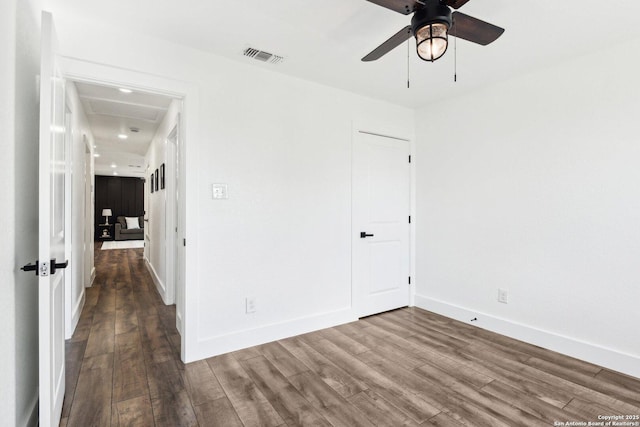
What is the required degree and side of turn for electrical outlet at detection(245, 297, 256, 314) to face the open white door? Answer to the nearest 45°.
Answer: approximately 45° to its right

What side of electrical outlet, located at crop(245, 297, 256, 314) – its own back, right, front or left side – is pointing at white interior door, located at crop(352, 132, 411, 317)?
left

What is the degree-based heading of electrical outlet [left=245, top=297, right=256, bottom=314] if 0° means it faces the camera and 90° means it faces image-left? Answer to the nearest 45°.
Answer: approximately 0°
